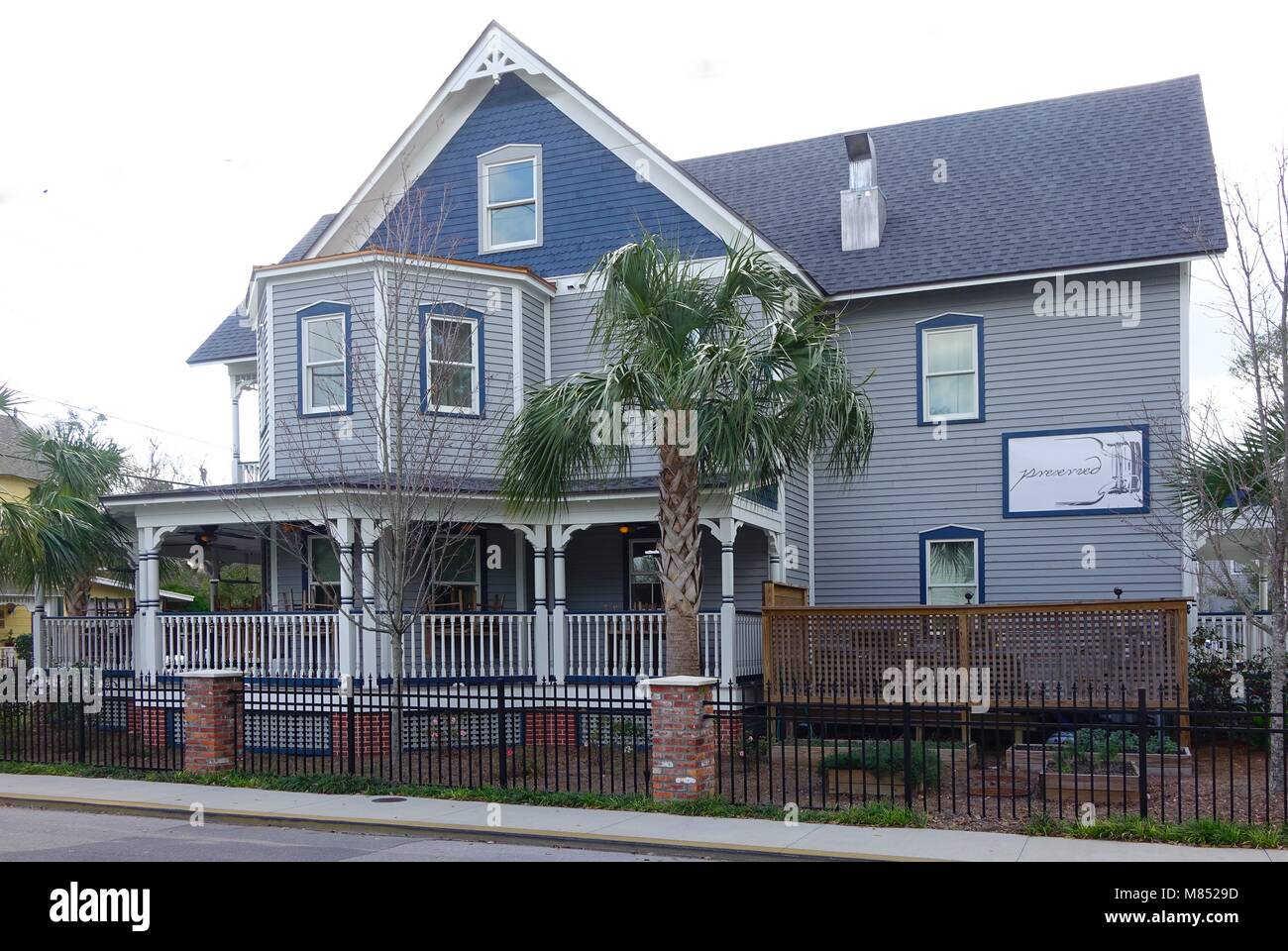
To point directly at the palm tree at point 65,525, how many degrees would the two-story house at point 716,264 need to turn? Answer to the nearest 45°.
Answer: approximately 45° to its right

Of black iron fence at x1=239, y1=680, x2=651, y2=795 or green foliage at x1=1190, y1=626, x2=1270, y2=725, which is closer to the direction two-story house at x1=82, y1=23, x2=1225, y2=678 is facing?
the black iron fence

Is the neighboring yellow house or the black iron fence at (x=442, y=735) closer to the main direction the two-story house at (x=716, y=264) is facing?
the black iron fence

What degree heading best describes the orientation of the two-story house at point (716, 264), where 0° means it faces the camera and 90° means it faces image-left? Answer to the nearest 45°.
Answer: approximately 45°

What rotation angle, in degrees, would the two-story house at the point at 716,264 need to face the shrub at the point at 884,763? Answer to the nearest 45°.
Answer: approximately 45° to its left
